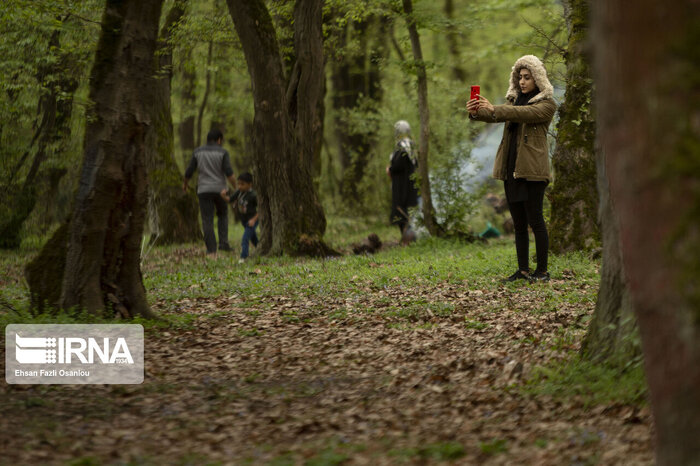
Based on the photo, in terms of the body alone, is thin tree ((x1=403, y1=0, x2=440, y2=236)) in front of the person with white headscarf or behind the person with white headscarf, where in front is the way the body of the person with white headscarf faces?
behind

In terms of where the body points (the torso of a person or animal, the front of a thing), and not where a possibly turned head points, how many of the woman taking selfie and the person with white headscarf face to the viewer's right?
0

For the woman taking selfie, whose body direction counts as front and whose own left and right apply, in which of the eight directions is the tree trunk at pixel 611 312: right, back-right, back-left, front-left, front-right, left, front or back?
front-left

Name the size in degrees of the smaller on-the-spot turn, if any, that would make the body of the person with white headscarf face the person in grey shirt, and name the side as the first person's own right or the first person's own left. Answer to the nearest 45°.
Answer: approximately 90° to the first person's own left

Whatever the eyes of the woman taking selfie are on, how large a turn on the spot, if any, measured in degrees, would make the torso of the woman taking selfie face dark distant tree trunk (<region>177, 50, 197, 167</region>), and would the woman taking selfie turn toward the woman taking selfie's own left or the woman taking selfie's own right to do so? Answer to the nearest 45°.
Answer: approximately 90° to the woman taking selfie's own right

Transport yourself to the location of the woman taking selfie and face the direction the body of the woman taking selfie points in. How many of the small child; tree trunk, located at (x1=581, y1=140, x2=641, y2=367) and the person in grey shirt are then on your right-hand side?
2

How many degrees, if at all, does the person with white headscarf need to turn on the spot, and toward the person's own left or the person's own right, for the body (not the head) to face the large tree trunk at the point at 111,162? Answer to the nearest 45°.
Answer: approximately 135° to the person's own left

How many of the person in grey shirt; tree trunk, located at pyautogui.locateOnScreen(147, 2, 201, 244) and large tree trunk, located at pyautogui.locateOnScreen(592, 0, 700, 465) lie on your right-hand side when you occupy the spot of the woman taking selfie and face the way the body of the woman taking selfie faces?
2
